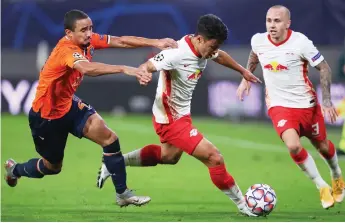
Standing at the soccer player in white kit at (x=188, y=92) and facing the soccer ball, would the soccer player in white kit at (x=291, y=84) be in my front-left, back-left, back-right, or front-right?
front-left

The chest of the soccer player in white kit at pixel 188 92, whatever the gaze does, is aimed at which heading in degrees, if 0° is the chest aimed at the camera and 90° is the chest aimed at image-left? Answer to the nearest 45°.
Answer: approximately 315°

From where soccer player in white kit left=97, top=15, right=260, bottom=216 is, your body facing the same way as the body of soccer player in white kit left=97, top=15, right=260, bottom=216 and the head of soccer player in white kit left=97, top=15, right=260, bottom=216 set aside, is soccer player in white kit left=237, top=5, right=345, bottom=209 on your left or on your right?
on your left

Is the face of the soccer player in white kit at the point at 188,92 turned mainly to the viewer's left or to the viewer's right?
to the viewer's right
